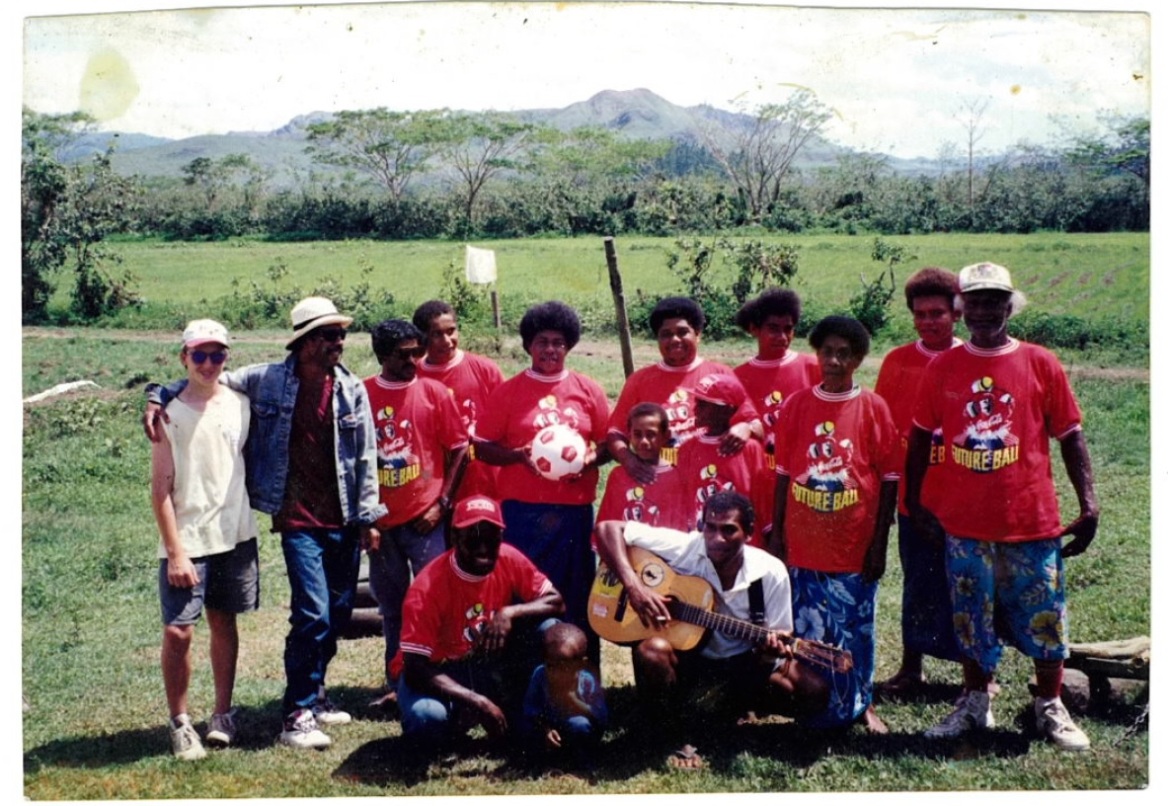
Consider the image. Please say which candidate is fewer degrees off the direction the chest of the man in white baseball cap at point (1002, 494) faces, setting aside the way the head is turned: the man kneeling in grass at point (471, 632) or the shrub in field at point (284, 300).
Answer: the man kneeling in grass

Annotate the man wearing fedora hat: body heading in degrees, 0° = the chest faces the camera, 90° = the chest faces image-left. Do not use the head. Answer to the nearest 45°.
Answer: approximately 315°

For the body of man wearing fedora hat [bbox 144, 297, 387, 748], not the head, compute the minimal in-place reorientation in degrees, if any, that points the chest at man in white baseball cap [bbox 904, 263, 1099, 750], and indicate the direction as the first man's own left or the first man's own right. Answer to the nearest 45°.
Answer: approximately 45° to the first man's own left

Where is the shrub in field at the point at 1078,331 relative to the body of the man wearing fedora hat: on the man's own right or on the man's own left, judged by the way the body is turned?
on the man's own left

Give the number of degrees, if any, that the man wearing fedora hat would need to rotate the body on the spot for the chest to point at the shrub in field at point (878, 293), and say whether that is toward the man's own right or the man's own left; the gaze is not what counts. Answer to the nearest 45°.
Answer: approximately 90° to the man's own left

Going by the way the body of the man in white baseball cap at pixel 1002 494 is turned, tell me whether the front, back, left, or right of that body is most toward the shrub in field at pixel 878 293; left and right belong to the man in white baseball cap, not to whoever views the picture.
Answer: back

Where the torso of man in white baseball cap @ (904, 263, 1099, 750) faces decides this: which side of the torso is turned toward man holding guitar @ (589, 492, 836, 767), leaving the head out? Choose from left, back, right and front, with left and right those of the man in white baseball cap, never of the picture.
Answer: right

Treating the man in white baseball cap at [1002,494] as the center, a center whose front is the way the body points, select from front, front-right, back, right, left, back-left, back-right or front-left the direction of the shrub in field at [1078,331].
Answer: back

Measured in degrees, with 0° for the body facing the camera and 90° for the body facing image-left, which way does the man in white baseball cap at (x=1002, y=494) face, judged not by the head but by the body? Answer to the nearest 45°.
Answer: approximately 0°
